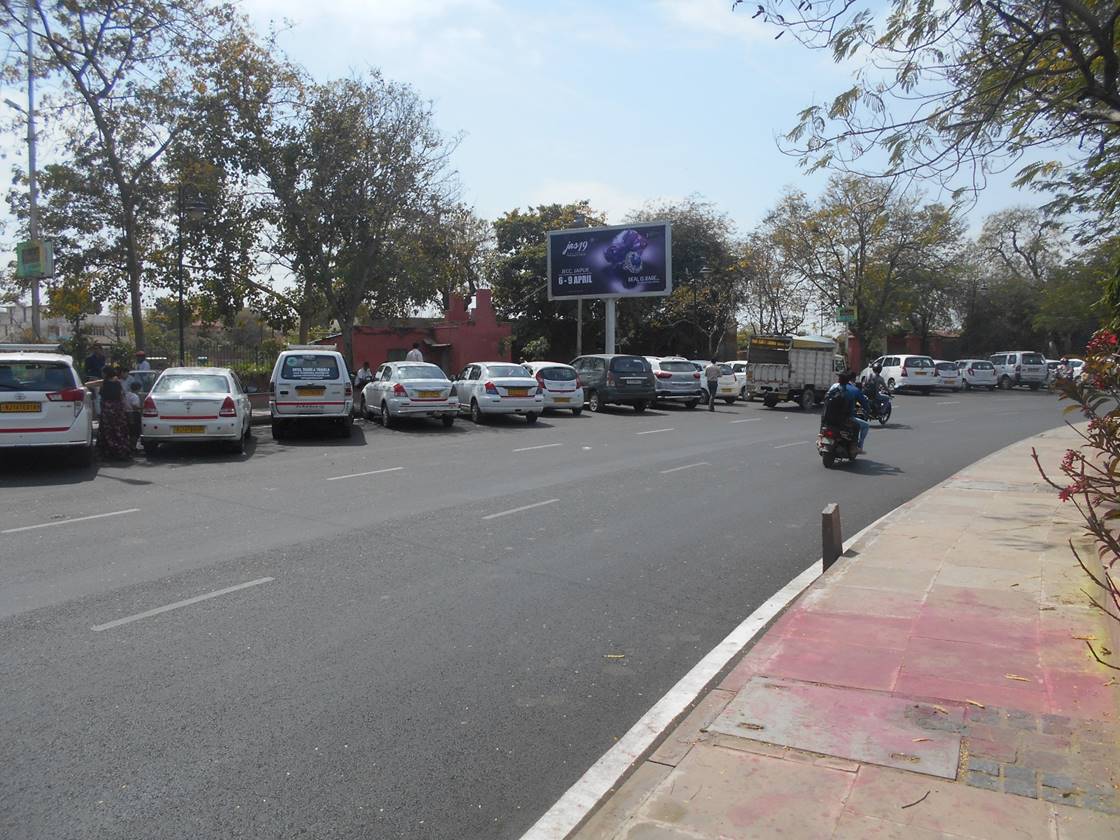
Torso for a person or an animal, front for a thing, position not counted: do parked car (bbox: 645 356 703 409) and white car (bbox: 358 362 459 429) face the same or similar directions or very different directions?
same or similar directions

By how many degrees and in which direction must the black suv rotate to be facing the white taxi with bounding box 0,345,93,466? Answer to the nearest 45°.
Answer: approximately 90° to its left

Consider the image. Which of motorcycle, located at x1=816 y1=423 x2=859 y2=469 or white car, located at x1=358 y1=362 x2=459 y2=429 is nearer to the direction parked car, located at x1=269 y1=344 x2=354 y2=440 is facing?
the white car

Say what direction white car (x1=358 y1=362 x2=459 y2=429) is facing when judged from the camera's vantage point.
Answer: facing away from the viewer and to the left of the viewer

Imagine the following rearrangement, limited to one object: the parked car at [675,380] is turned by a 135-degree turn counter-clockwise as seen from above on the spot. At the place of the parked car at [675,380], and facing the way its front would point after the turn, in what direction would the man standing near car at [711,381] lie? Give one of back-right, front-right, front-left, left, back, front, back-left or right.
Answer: left

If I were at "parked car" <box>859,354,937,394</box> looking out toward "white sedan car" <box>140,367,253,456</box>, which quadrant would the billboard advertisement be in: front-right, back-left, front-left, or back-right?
front-right

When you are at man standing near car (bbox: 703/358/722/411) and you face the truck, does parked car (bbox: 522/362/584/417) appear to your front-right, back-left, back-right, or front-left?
back-right

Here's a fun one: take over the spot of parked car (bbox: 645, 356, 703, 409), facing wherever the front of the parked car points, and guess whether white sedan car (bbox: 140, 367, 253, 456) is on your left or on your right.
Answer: on your left

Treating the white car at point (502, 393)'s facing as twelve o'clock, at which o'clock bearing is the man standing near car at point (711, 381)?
The man standing near car is roughly at 3 o'clock from the white car.

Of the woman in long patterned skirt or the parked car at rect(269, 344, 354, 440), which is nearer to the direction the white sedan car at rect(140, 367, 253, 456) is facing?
the parked car

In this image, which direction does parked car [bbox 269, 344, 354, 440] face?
away from the camera

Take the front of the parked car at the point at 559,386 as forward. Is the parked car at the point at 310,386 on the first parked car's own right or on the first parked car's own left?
on the first parked car's own left
